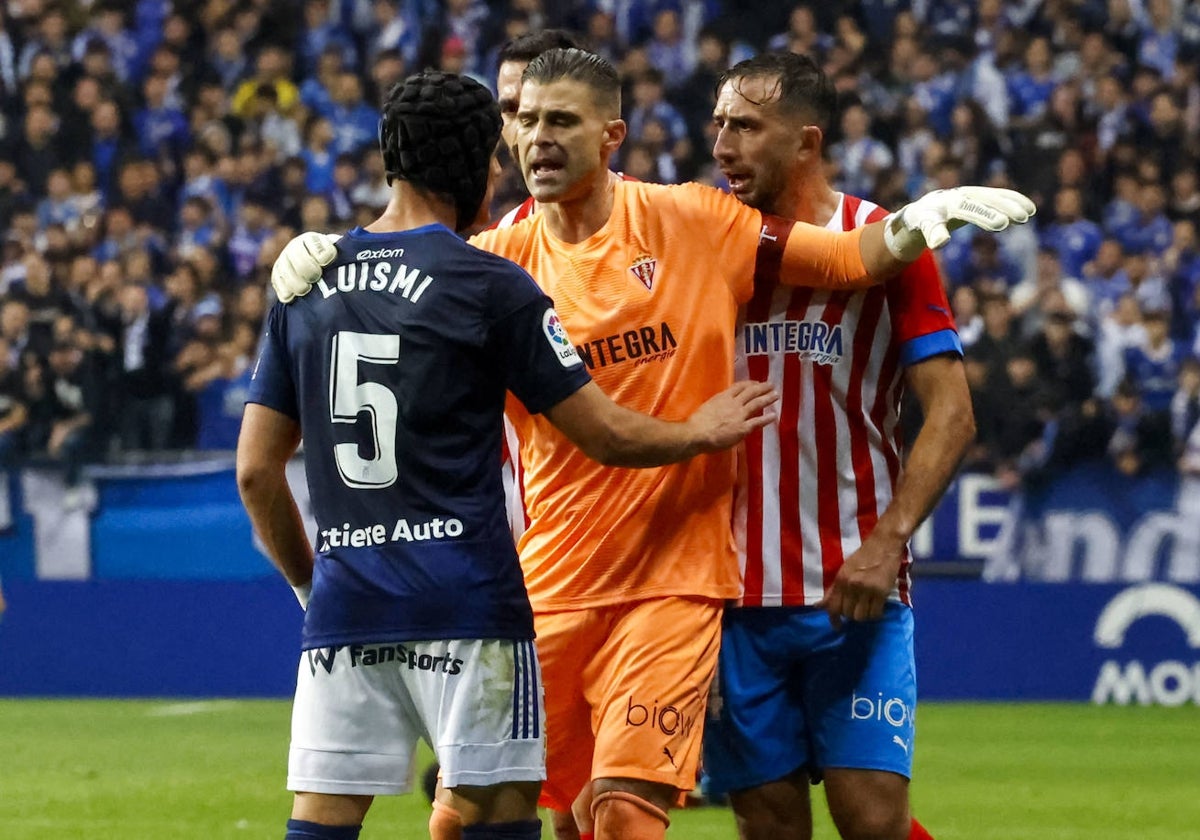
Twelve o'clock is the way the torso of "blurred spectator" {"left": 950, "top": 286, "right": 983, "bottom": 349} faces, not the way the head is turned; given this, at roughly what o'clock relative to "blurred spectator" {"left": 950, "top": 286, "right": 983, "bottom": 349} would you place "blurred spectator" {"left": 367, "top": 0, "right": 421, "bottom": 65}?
"blurred spectator" {"left": 367, "top": 0, "right": 421, "bottom": 65} is roughly at 4 o'clock from "blurred spectator" {"left": 950, "top": 286, "right": 983, "bottom": 349}.

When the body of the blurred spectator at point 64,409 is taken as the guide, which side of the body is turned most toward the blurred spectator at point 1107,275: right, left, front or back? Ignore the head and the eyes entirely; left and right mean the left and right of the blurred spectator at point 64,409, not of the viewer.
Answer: left

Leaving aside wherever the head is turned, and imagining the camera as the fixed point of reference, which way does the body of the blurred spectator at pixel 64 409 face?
toward the camera

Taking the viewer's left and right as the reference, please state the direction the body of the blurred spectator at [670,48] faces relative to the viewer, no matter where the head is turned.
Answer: facing the viewer

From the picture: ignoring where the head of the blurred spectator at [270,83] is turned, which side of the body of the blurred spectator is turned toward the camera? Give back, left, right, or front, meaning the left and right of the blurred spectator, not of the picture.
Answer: front

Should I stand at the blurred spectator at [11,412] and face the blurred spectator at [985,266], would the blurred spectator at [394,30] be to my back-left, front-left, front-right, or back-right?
front-left

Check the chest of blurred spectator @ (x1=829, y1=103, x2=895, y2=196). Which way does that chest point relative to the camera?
toward the camera

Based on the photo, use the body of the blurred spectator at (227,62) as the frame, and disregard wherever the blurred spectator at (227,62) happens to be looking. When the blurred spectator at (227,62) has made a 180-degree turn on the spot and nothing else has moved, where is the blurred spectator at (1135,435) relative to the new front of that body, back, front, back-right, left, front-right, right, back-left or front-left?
back-right

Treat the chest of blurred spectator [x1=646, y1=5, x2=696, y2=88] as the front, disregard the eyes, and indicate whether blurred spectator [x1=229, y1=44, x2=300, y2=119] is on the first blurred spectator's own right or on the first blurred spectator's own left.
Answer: on the first blurred spectator's own right
